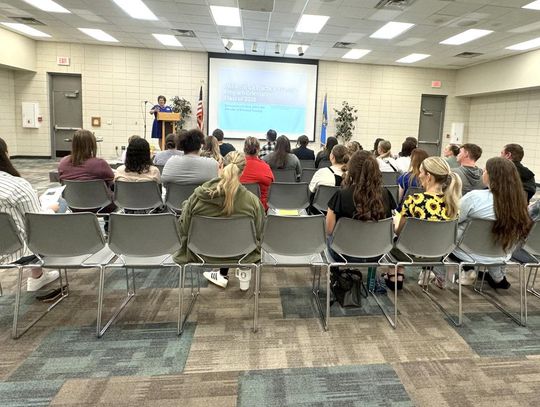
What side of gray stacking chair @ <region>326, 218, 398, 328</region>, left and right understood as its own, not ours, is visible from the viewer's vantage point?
back

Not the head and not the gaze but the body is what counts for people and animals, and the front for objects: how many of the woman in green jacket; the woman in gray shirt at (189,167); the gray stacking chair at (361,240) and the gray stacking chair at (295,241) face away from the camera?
4

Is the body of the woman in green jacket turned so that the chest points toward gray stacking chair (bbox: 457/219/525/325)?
no

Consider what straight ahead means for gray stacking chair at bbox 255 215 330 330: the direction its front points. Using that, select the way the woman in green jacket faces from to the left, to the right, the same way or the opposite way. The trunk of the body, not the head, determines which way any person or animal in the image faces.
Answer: the same way

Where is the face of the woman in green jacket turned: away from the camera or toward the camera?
away from the camera

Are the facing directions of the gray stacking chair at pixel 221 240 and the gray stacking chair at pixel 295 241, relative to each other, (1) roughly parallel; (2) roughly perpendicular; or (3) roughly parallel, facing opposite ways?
roughly parallel

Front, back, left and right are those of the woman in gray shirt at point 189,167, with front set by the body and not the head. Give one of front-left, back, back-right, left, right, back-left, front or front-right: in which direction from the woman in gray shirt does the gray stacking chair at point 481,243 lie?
back-right

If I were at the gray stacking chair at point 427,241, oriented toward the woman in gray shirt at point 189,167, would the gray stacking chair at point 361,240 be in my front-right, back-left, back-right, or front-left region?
front-left

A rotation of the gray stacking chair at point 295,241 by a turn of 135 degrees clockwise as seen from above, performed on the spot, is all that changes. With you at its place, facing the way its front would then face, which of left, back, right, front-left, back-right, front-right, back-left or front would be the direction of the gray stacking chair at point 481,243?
front-left

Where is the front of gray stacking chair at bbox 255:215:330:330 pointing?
away from the camera

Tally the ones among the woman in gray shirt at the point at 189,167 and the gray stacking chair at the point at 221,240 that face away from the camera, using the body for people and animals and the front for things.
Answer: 2

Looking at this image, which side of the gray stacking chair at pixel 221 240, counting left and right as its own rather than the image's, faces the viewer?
back

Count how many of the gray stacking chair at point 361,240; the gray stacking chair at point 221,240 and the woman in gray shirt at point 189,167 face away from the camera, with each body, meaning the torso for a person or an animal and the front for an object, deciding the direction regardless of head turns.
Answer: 3

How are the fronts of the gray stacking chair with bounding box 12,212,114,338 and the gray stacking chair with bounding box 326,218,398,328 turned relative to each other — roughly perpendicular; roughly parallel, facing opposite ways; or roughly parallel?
roughly parallel

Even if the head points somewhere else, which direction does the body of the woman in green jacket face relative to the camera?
away from the camera

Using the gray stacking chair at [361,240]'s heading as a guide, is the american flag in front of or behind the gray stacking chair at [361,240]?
in front

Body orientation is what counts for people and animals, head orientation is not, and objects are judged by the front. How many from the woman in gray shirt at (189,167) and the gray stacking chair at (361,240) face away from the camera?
2

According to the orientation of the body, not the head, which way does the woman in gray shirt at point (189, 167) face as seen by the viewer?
away from the camera
